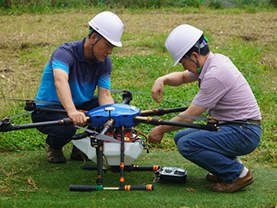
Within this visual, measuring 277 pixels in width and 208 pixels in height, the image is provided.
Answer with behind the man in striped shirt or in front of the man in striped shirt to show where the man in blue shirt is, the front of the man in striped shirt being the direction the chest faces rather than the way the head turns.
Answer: in front

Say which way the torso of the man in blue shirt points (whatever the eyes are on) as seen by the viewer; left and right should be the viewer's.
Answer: facing the viewer and to the right of the viewer

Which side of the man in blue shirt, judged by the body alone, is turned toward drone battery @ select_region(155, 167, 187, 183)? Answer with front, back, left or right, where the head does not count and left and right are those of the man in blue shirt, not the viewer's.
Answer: front

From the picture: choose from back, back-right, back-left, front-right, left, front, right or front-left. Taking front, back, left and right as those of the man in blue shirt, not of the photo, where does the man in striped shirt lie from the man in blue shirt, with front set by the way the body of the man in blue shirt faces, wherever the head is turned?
front

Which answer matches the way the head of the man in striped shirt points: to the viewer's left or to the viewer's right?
to the viewer's left

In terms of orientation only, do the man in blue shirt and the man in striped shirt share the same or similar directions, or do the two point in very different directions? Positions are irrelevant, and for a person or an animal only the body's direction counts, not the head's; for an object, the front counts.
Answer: very different directions

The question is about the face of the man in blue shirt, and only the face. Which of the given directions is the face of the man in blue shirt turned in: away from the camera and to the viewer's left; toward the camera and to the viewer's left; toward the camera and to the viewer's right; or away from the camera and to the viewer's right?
toward the camera and to the viewer's right

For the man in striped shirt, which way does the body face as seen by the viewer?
to the viewer's left

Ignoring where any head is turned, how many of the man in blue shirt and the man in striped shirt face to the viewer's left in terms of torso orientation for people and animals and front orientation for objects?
1
